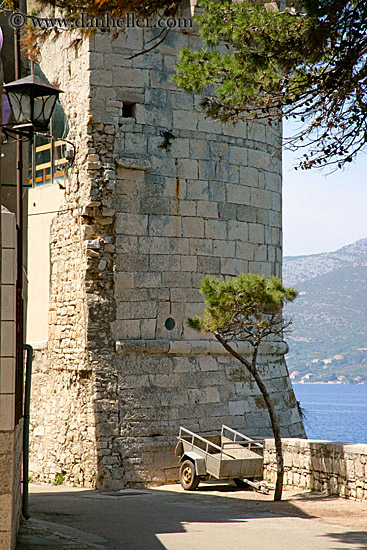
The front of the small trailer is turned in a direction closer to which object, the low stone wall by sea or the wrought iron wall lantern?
the low stone wall by sea

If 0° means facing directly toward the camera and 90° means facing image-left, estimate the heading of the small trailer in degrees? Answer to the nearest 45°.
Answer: approximately 315°

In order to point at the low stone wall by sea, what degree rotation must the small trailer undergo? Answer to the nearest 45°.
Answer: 0° — it already faces it

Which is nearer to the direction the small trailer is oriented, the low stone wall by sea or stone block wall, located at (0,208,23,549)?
the low stone wall by sea
